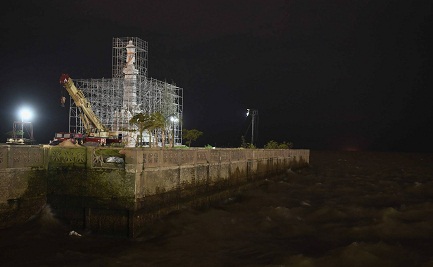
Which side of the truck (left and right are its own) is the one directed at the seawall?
left

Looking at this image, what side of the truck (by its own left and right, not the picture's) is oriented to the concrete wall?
left

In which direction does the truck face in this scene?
to the viewer's left
